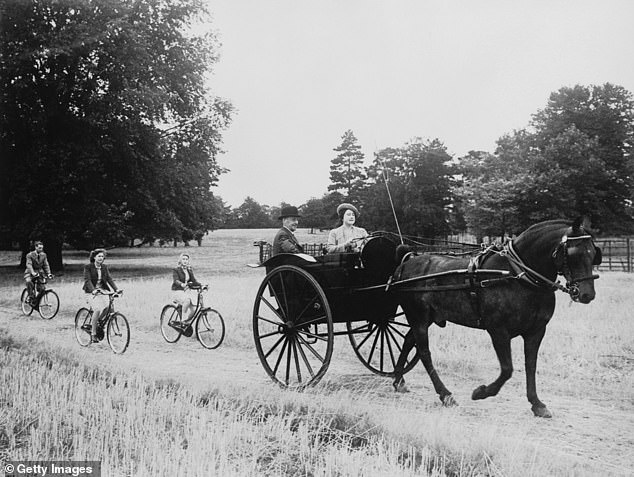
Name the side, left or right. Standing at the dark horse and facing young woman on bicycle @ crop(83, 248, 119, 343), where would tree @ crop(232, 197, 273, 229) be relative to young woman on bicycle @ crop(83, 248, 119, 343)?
right

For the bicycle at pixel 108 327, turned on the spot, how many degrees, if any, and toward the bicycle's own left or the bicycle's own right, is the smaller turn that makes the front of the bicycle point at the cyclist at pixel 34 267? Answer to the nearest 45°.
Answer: approximately 135° to the bicycle's own left

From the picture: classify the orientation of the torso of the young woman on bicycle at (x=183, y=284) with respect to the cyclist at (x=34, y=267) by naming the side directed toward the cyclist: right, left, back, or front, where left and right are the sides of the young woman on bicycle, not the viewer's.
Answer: back

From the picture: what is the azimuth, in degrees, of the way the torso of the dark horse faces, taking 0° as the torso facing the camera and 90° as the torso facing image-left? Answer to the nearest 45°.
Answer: approximately 315°

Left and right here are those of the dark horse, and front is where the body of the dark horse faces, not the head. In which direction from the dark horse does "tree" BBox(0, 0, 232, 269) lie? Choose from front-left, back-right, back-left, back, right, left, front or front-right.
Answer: back

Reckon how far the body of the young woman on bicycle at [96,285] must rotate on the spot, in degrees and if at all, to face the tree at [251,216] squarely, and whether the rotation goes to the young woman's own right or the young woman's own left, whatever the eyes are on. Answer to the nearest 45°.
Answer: approximately 135° to the young woman's own left

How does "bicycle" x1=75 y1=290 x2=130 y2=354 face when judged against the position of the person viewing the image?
facing the viewer and to the right of the viewer

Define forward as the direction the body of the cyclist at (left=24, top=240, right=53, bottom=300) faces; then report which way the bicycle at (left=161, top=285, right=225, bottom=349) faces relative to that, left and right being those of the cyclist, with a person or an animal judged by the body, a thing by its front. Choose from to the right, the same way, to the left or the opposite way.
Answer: the same way

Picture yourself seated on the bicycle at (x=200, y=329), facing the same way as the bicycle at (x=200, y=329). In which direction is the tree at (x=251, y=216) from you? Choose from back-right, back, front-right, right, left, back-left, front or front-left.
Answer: back-left

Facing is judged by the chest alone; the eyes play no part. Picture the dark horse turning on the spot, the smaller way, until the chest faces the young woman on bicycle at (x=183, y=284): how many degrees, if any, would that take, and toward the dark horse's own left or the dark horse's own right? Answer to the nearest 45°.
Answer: approximately 180°

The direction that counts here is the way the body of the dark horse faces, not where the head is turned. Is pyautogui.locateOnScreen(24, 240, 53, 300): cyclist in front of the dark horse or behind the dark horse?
behind

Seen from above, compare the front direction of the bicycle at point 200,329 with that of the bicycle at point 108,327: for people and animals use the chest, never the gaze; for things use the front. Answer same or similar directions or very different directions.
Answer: same or similar directions

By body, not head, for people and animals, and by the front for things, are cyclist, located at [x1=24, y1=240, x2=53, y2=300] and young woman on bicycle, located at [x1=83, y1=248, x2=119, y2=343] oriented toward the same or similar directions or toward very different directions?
same or similar directions

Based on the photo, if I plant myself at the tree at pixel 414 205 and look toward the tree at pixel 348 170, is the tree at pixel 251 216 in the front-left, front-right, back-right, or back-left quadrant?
front-left

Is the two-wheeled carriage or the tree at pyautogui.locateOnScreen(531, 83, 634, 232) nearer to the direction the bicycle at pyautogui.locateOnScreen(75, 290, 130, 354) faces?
the two-wheeled carriage

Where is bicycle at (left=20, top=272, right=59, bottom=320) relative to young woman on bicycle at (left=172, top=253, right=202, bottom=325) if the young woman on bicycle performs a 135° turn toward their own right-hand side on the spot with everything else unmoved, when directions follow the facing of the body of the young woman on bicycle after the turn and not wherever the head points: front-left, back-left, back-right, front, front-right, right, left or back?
front-right
